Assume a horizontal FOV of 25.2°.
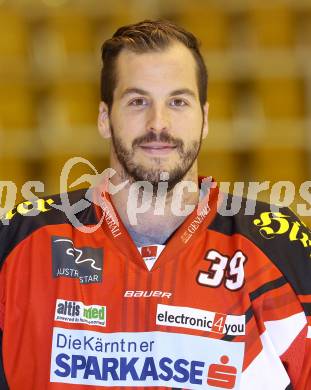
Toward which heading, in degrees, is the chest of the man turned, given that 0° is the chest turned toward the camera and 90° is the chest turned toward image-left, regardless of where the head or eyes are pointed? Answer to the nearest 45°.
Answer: approximately 0°
